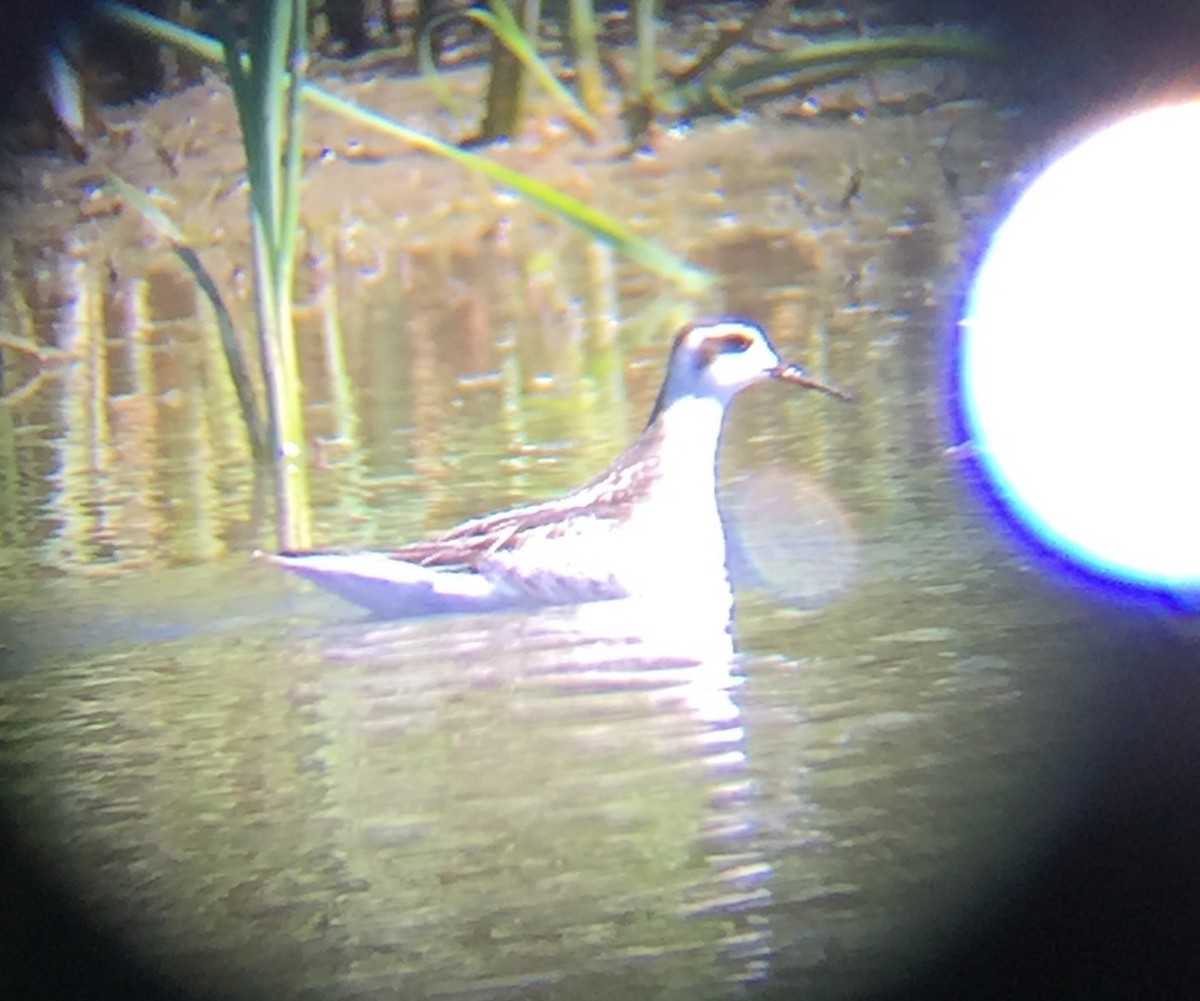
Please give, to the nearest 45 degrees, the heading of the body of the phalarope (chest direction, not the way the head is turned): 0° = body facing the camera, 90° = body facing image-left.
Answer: approximately 270°
